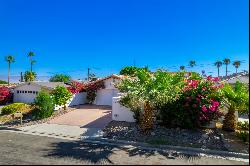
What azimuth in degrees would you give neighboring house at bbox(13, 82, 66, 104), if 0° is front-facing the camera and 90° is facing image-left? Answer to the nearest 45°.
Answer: approximately 0°

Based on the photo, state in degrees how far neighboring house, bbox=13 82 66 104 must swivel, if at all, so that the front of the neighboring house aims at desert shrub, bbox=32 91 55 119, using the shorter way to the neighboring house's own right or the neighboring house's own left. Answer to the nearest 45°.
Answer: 0° — it already faces it

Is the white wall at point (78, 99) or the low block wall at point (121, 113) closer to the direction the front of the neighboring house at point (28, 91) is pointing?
the low block wall

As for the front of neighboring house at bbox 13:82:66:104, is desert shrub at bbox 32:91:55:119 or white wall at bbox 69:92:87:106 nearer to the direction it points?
the desert shrub

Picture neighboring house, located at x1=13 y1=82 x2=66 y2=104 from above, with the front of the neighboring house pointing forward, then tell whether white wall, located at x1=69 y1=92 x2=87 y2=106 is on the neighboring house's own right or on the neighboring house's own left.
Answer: on the neighboring house's own left

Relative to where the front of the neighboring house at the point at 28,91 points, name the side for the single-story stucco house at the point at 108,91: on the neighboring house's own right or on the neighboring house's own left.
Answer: on the neighboring house's own left

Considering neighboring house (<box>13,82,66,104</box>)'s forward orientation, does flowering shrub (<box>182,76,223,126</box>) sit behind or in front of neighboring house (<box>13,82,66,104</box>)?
in front

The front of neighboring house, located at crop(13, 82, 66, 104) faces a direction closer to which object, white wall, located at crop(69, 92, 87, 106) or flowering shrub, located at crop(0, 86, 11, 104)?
the white wall

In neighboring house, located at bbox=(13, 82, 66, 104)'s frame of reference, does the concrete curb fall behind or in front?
in front
